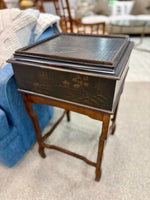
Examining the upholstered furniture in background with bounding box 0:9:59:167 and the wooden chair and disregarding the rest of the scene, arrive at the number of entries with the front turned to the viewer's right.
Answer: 1

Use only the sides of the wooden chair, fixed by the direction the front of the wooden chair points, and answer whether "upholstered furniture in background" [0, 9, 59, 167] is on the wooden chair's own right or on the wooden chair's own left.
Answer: on the wooden chair's own right
